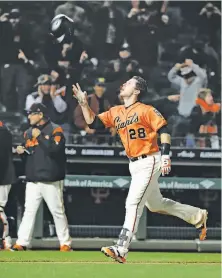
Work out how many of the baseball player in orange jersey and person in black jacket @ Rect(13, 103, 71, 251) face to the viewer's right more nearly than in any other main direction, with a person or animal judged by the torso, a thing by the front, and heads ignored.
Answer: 0

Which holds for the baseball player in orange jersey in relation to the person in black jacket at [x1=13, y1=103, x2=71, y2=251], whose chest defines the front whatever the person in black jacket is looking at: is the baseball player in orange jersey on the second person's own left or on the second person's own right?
on the second person's own left

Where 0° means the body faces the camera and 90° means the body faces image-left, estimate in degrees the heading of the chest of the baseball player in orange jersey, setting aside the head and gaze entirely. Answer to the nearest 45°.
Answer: approximately 45°

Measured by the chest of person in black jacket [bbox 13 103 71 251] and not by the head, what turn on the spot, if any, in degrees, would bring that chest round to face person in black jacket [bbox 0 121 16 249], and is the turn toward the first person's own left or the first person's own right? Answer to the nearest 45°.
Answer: approximately 45° to the first person's own right

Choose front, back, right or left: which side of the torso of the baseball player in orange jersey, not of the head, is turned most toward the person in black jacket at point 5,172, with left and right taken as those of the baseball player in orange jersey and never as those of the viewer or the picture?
right

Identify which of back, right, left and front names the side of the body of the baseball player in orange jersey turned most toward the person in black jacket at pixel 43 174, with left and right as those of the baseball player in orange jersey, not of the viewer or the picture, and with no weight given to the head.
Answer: right

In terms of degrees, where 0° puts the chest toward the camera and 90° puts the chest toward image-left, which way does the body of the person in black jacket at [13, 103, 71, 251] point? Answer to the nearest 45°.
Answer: approximately 45°
